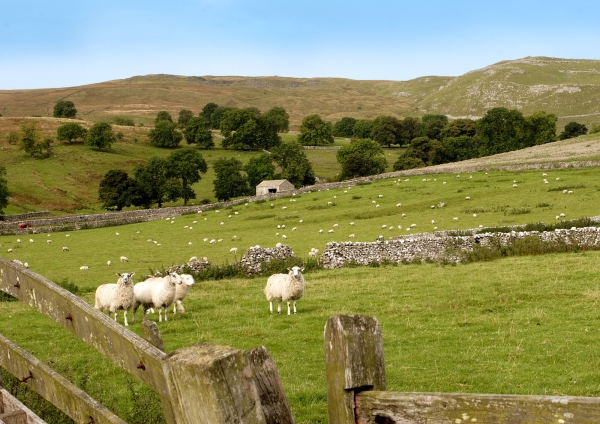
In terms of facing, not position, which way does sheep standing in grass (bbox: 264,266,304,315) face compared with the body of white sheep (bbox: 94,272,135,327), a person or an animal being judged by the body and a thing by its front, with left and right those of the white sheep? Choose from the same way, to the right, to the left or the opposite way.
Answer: the same way

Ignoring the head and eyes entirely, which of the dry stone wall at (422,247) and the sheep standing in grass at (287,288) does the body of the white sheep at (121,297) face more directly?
the sheep standing in grass

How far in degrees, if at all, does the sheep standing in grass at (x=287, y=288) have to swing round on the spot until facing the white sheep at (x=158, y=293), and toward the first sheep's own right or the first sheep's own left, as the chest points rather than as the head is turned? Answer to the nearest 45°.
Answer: approximately 135° to the first sheep's own right

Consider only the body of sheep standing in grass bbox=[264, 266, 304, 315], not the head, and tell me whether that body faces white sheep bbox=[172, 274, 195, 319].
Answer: no

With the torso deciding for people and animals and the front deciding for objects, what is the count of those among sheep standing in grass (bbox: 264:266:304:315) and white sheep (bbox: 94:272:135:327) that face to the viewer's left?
0

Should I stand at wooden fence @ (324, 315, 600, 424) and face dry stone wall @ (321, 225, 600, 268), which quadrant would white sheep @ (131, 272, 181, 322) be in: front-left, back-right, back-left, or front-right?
front-left

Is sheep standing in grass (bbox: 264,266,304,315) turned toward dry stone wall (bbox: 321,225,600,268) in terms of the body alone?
no

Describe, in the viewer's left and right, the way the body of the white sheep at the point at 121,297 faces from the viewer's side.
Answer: facing the viewer and to the right of the viewer

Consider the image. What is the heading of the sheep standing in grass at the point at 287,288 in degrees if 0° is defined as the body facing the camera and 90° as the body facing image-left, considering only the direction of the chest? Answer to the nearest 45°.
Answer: approximately 315°

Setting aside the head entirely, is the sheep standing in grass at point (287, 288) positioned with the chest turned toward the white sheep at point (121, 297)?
no

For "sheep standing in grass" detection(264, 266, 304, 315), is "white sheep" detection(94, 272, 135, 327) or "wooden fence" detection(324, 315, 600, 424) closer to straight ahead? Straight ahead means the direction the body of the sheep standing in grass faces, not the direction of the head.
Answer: the wooden fence
